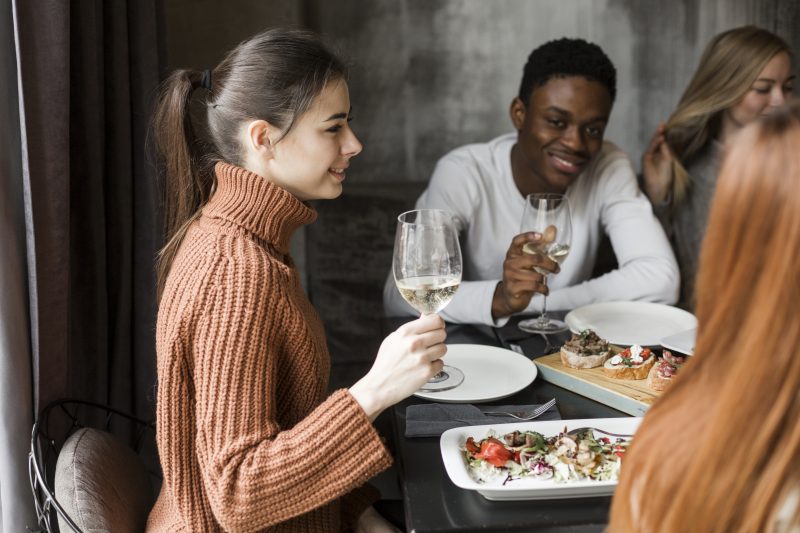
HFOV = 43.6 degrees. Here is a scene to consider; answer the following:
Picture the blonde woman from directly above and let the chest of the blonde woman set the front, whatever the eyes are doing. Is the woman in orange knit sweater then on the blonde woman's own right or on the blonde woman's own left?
on the blonde woman's own right

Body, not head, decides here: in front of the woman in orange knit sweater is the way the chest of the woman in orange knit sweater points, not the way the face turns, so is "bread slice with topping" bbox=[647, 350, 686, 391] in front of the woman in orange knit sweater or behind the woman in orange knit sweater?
in front

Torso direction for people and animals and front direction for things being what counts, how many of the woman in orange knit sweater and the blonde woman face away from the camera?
0

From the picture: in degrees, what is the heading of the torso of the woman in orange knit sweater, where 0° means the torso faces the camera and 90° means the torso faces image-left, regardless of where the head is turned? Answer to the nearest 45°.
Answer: approximately 270°

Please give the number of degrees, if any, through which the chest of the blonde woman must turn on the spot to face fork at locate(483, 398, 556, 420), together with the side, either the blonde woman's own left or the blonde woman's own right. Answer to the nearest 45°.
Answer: approximately 45° to the blonde woman's own right

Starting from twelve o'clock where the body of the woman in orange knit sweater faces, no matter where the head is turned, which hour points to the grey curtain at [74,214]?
The grey curtain is roughly at 8 o'clock from the woman in orange knit sweater.

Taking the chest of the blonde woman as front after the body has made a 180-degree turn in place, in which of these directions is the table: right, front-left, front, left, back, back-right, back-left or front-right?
back-left

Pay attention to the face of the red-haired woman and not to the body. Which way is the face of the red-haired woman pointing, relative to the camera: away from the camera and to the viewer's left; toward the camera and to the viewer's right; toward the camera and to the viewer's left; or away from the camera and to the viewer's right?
away from the camera and to the viewer's left

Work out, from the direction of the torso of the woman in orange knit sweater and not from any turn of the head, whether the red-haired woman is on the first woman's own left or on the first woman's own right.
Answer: on the first woman's own right
